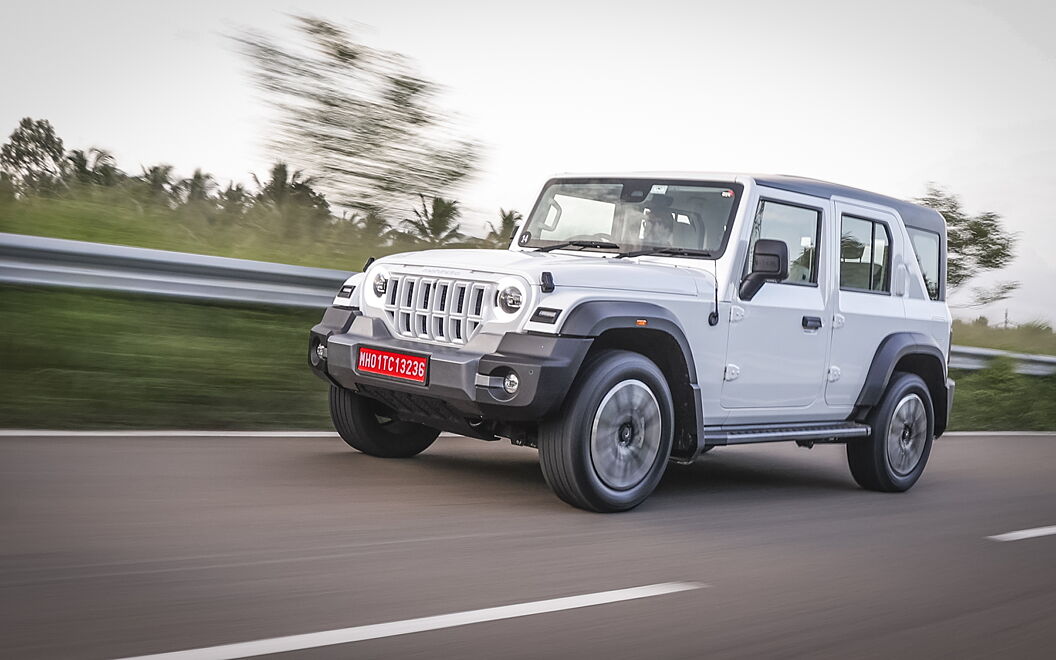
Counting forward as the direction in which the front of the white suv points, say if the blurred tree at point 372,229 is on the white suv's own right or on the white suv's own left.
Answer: on the white suv's own right

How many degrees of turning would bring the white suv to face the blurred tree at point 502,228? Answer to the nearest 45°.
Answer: approximately 135° to its right

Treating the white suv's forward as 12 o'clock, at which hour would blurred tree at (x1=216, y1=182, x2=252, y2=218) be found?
The blurred tree is roughly at 3 o'clock from the white suv.

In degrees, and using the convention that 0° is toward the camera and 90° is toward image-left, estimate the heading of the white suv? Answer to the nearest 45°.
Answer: approximately 45°

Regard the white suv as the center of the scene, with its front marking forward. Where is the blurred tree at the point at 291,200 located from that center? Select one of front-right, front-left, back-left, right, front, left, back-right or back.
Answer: right

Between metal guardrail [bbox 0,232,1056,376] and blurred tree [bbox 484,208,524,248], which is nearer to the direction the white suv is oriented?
the metal guardrail
